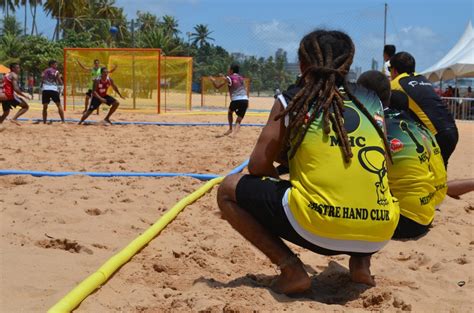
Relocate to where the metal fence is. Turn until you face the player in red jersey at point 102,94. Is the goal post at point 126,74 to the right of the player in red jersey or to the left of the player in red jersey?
right

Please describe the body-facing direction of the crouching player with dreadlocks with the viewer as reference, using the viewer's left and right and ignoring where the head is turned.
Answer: facing away from the viewer and to the left of the viewer

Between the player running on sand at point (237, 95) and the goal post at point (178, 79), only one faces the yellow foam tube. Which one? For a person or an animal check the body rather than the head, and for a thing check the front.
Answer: the goal post

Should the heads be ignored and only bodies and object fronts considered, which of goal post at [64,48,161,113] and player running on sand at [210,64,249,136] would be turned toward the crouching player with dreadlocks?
the goal post

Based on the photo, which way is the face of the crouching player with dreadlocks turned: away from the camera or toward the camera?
away from the camera

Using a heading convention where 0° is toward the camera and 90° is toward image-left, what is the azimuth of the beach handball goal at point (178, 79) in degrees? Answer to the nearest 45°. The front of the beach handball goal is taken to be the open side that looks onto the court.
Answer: approximately 0°

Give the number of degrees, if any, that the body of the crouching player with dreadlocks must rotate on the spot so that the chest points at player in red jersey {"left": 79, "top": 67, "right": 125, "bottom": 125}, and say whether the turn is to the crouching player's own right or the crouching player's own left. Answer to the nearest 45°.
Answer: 0° — they already face them

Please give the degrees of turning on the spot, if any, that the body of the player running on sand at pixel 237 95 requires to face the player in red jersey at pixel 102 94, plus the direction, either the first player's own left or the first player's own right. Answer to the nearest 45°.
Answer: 0° — they already face them
